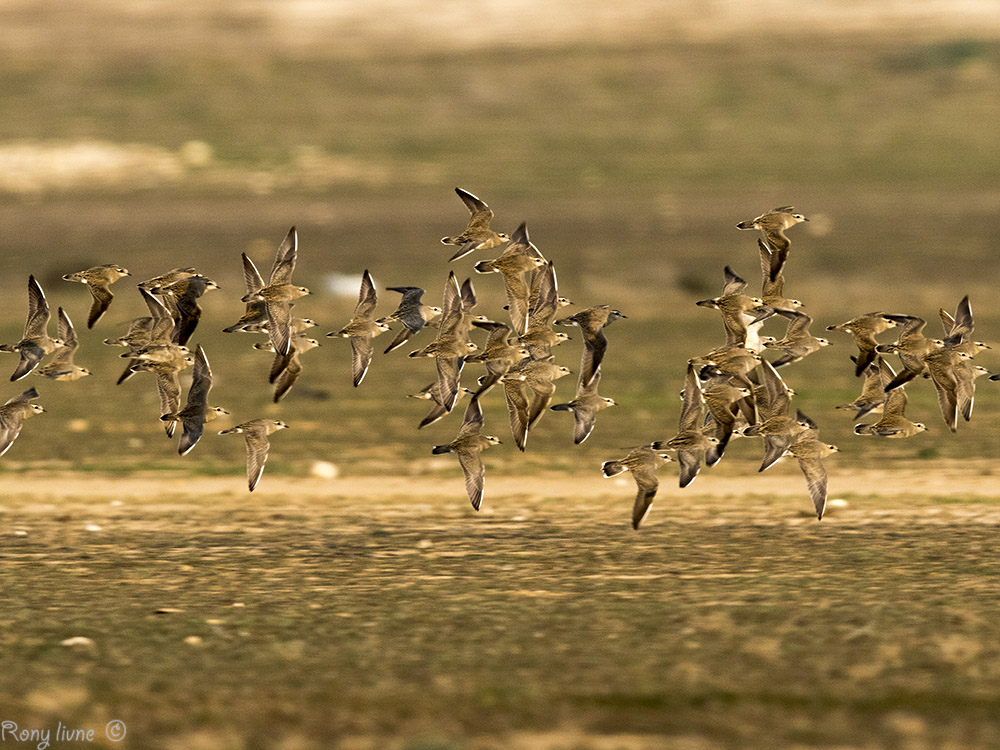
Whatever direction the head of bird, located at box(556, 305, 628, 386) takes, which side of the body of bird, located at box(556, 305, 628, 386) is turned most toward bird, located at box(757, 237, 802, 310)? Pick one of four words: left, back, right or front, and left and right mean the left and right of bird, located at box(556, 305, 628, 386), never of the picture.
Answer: front

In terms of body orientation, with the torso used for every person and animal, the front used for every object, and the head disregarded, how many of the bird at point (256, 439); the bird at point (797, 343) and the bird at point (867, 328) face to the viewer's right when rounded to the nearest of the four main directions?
3

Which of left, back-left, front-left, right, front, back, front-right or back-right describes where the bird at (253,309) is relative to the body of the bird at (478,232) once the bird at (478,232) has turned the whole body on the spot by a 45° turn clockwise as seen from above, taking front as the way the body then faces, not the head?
back-right

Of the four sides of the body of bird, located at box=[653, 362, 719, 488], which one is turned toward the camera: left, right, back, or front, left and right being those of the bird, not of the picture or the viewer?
right

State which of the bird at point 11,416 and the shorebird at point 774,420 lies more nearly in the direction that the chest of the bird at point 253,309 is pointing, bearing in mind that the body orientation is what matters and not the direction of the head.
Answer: the shorebird

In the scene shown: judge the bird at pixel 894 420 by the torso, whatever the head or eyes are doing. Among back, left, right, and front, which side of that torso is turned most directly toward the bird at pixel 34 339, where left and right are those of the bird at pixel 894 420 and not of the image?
back

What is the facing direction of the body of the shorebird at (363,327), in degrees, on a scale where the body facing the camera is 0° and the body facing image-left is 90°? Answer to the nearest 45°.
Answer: approximately 270°

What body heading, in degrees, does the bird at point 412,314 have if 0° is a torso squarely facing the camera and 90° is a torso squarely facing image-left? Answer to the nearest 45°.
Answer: approximately 270°

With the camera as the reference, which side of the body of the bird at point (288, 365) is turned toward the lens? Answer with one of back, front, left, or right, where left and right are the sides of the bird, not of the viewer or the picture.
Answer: right

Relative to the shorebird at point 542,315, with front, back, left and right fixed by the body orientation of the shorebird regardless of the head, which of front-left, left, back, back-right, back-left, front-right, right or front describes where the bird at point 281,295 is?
back
